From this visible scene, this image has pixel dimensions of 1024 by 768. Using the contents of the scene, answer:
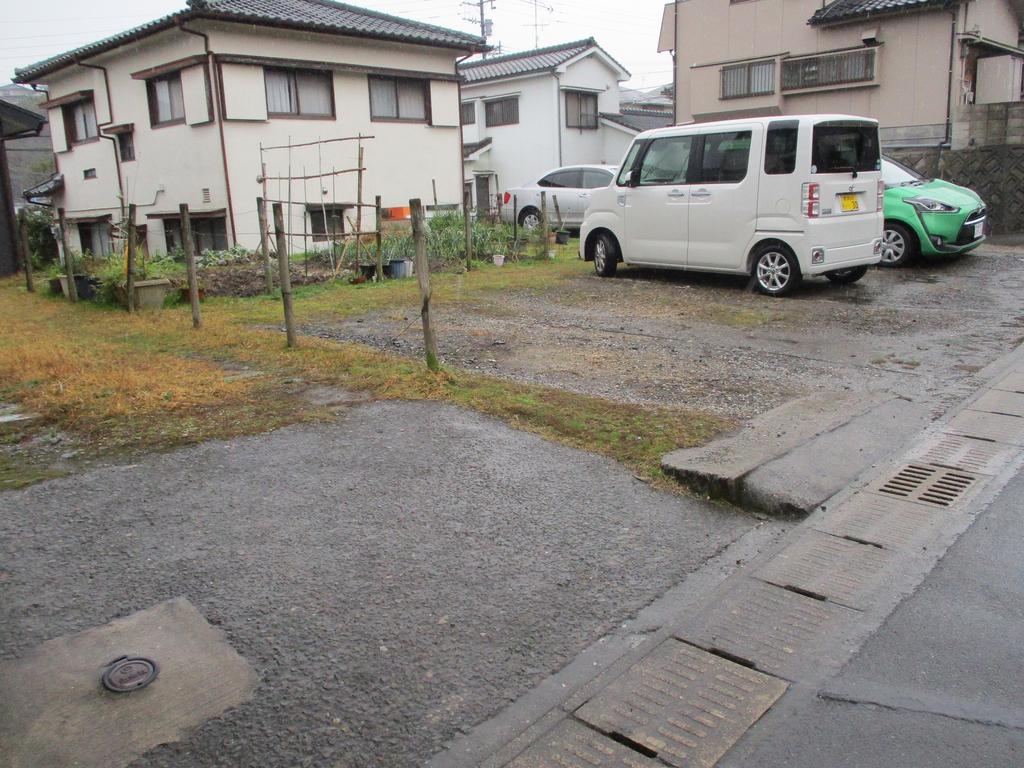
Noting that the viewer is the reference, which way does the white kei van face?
facing away from the viewer and to the left of the viewer

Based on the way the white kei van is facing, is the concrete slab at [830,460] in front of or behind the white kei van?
behind

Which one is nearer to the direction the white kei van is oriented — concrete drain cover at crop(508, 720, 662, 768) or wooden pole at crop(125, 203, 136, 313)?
the wooden pole

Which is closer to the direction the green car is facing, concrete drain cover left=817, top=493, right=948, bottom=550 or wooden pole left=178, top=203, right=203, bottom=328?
the concrete drain cover

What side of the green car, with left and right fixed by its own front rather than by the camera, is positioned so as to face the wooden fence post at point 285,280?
right

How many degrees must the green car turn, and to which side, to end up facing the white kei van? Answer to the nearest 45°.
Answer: approximately 90° to its right

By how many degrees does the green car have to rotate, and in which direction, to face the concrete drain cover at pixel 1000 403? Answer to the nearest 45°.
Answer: approximately 45° to its right

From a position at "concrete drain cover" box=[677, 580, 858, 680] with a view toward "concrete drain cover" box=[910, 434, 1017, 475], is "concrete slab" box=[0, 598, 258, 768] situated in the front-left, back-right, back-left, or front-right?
back-left

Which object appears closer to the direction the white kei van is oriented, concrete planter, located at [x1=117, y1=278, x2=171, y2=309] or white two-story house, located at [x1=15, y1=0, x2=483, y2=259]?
the white two-story house

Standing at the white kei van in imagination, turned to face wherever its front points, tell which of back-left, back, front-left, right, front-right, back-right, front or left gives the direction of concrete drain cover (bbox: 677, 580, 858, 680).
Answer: back-left

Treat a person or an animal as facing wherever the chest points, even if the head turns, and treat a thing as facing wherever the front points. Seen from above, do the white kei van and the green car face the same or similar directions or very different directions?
very different directions

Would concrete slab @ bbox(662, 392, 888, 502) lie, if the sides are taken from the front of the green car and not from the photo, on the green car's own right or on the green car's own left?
on the green car's own right
